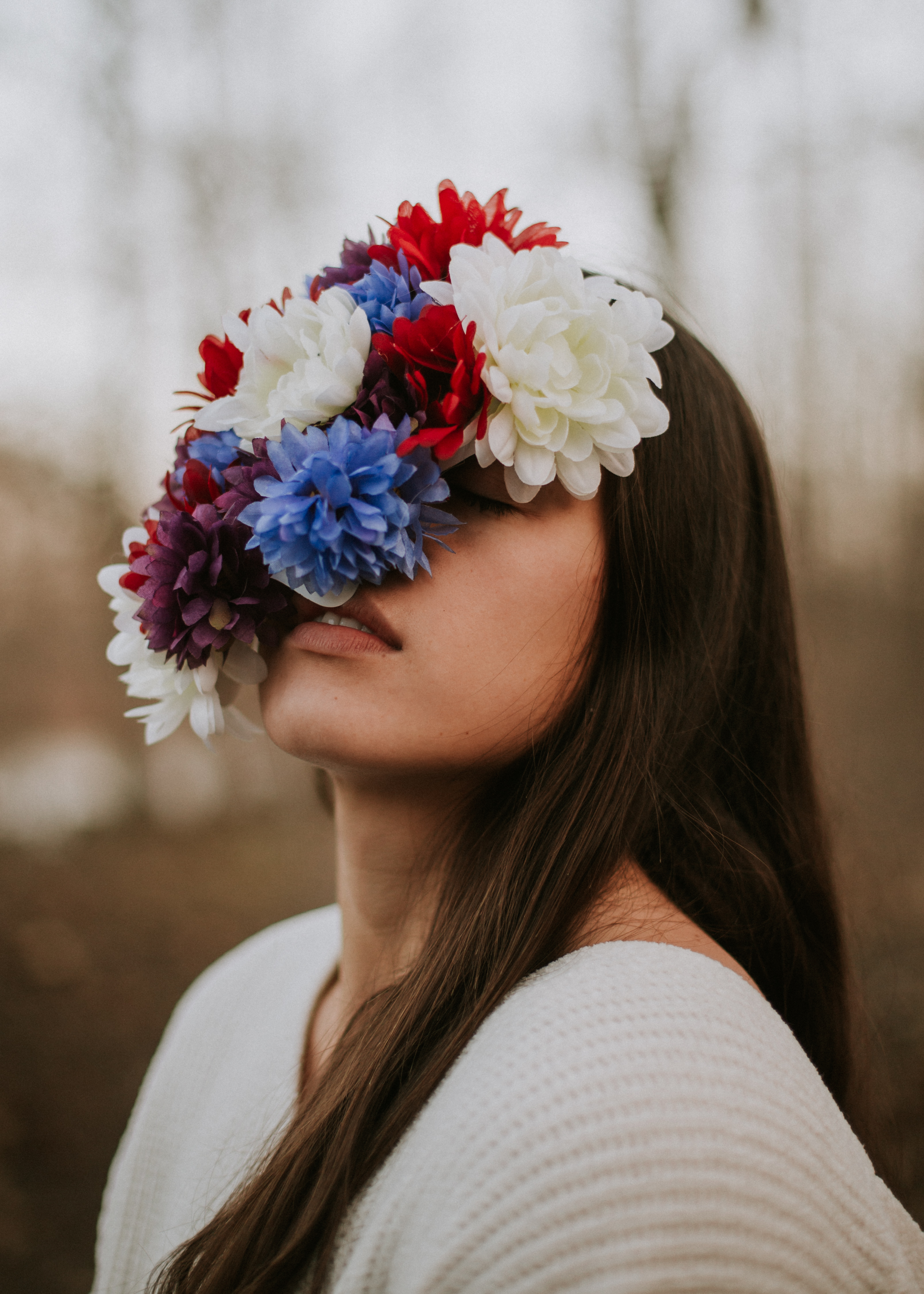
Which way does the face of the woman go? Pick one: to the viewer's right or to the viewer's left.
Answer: to the viewer's left

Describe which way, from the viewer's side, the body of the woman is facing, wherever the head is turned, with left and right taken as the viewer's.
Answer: facing the viewer and to the left of the viewer
